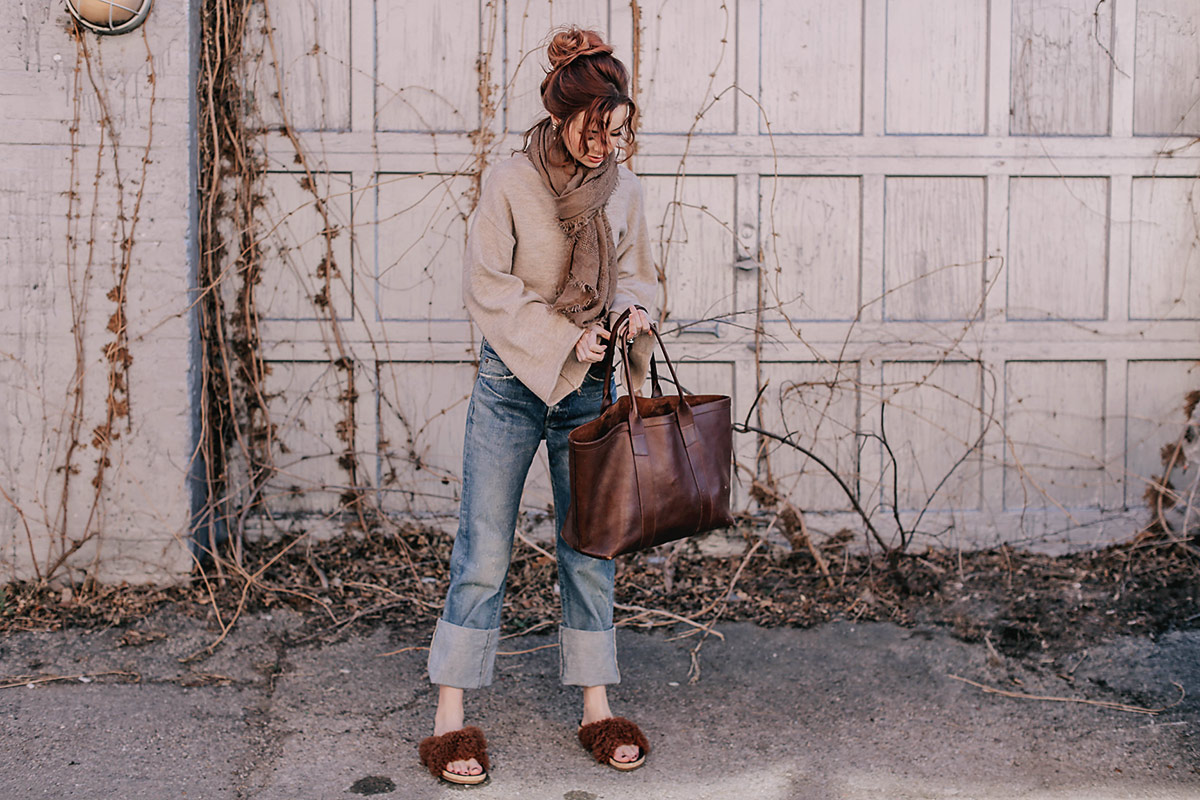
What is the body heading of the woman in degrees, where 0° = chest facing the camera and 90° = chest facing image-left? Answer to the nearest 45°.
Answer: approximately 315°

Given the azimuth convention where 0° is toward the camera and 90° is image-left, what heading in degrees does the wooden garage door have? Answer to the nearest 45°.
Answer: approximately 0°

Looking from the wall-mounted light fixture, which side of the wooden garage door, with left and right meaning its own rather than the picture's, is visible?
right

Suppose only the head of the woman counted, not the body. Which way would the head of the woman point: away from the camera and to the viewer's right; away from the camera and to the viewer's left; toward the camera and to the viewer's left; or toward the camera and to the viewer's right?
toward the camera and to the viewer's right
